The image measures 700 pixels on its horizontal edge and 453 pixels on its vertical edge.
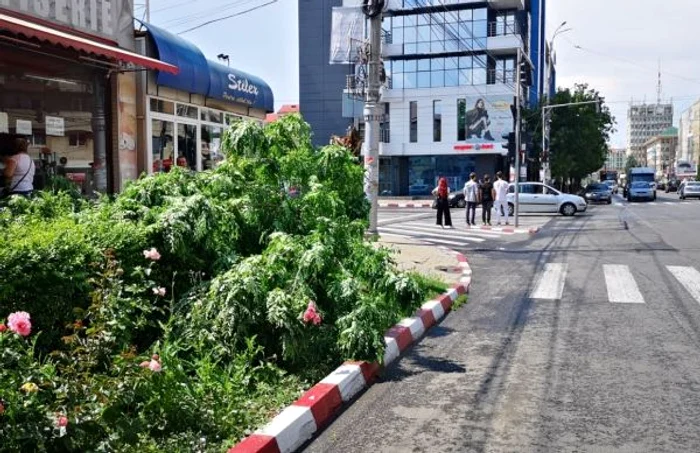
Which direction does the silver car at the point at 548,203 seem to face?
to the viewer's right

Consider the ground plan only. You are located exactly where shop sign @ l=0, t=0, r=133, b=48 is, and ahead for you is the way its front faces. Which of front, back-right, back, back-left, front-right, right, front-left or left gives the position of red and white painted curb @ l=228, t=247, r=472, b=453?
front-right

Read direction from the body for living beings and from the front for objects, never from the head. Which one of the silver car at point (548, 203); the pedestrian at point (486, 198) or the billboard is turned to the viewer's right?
the silver car

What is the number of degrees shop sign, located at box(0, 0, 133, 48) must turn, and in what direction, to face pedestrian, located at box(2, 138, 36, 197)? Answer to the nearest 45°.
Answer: approximately 45° to its right

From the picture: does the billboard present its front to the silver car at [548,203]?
yes

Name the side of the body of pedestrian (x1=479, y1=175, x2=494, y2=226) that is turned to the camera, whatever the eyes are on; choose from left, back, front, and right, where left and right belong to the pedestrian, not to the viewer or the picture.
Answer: back
